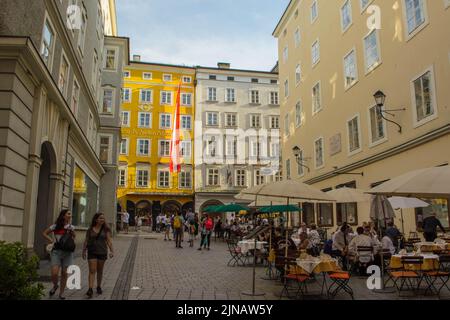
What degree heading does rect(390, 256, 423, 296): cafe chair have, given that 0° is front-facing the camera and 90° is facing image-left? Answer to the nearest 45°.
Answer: approximately 45°

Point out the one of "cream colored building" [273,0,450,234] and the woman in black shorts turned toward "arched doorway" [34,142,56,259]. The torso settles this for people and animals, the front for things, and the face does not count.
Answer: the cream colored building

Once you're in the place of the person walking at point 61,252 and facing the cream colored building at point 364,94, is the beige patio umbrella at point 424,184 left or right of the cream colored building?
right

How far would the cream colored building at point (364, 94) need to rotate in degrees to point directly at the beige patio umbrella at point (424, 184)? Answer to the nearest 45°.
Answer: approximately 45° to its left
